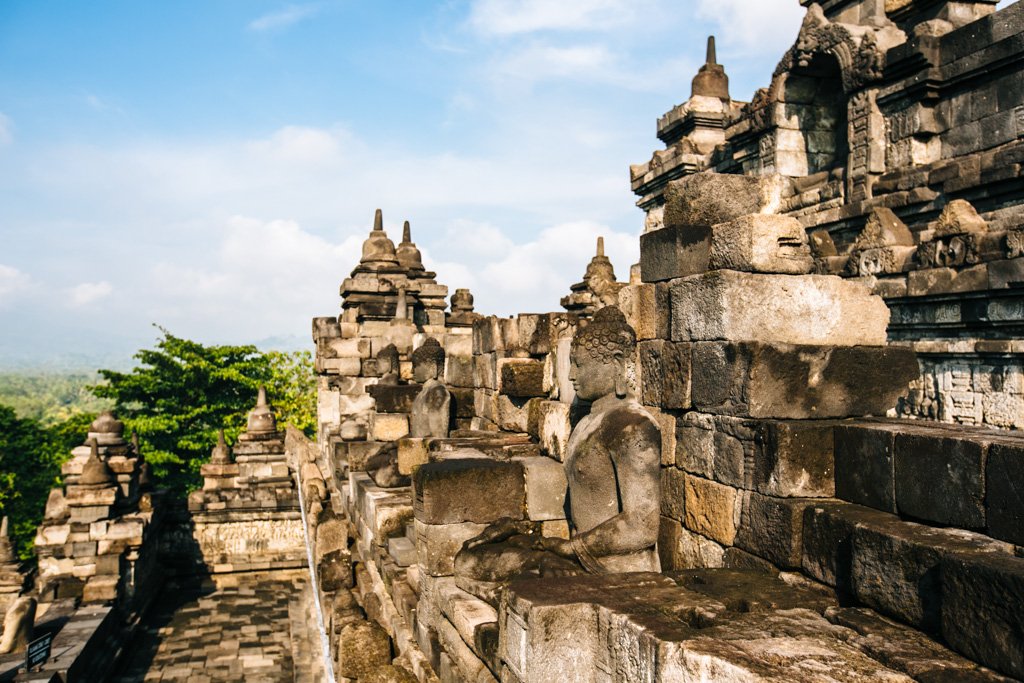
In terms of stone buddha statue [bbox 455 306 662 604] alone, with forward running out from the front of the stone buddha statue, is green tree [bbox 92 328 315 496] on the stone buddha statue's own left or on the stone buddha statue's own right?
on the stone buddha statue's own right

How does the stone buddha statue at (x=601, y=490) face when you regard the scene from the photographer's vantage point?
facing to the left of the viewer

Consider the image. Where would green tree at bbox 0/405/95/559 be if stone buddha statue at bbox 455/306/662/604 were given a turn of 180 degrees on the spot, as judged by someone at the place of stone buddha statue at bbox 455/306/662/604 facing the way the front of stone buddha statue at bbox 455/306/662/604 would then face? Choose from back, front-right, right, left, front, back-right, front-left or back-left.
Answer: back-left

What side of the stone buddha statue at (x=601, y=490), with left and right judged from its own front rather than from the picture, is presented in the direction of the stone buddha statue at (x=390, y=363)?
right

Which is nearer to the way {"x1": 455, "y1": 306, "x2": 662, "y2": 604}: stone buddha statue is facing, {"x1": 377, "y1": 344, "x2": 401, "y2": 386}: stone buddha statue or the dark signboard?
the dark signboard

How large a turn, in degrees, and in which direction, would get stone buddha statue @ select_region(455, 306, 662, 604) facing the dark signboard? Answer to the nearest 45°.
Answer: approximately 45° to its right

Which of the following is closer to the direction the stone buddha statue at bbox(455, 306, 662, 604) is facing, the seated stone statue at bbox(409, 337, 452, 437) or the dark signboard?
the dark signboard
